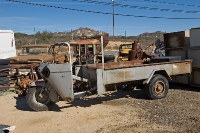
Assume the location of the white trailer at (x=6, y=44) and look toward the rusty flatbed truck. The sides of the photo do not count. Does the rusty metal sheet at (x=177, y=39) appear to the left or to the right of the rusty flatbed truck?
left

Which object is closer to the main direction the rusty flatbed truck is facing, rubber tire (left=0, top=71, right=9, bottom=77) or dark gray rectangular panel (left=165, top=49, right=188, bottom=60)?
the rubber tire

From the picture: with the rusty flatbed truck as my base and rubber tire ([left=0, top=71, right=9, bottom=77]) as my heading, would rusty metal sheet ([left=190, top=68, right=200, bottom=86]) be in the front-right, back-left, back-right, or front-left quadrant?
back-right

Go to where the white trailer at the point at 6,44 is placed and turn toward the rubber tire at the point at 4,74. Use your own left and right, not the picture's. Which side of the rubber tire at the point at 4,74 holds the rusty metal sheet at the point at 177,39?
left

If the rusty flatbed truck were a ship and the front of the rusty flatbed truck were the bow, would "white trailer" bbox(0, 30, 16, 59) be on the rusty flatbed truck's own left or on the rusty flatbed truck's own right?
on the rusty flatbed truck's own right

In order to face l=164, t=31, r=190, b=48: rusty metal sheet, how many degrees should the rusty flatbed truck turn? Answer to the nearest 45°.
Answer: approximately 180°

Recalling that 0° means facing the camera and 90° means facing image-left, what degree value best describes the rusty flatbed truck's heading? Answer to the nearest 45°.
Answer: approximately 45°

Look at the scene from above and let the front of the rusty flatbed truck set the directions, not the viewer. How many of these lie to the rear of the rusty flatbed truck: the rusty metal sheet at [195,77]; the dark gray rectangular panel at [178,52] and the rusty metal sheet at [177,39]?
3

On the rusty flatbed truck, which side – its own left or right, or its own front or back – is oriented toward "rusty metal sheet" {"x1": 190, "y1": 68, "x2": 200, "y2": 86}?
back
